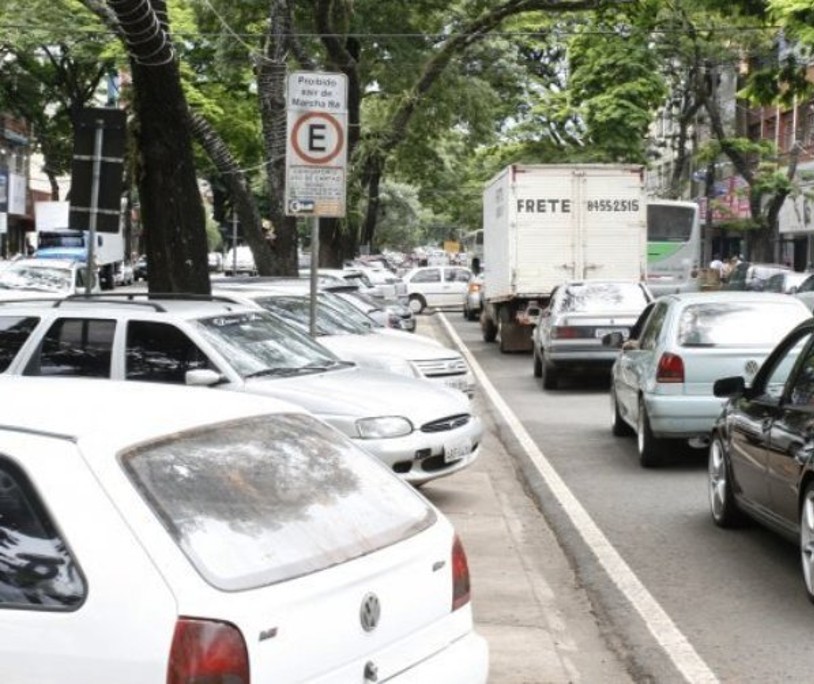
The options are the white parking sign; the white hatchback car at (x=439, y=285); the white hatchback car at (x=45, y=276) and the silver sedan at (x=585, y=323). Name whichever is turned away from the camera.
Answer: the silver sedan

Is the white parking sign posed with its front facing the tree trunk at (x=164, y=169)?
no

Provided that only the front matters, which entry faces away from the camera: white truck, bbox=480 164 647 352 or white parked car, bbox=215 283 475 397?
the white truck

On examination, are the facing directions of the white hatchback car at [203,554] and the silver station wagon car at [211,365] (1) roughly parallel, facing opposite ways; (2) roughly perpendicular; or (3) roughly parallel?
roughly parallel, facing opposite ways

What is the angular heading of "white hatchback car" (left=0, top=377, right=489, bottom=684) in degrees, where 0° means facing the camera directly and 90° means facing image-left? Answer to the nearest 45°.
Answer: approximately 135°

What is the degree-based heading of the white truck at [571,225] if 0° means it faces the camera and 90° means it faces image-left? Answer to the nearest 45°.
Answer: approximately 180°

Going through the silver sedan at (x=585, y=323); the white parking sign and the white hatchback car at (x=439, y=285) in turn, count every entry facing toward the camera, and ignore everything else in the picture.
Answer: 1

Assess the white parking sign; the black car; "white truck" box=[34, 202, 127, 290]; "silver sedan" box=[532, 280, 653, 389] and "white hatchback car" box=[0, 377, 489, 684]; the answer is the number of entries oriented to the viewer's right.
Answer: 0

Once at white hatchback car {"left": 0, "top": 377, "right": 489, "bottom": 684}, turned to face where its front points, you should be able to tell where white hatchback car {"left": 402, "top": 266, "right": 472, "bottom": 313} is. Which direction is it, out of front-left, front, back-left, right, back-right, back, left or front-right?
front-right

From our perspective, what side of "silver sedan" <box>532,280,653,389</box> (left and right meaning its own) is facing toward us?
back

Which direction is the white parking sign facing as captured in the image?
toward the camera

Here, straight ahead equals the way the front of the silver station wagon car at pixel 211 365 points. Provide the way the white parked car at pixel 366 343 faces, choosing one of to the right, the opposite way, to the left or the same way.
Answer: the same way

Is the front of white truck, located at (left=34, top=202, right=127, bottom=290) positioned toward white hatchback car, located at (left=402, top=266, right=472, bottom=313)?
no

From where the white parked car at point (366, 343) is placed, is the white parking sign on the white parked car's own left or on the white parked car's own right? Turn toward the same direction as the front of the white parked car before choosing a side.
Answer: on the white parked car's own right

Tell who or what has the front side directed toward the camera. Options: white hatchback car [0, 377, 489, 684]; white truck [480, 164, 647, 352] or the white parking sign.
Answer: the white parking sign

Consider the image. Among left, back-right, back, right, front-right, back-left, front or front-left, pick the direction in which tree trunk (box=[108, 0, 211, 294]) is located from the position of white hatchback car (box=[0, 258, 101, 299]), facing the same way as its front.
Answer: front-left

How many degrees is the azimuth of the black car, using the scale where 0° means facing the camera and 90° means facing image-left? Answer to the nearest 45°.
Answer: approximately 135°
